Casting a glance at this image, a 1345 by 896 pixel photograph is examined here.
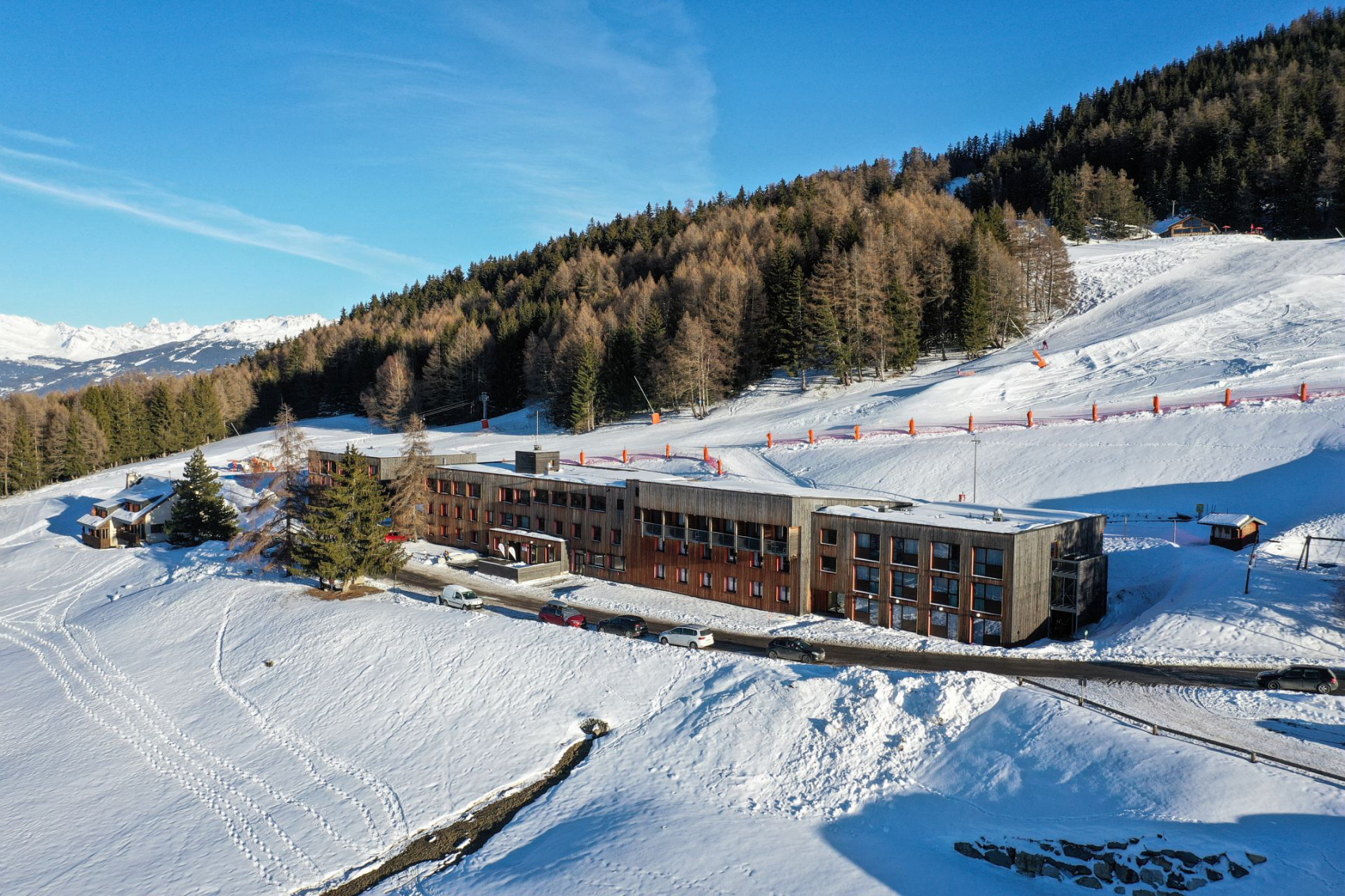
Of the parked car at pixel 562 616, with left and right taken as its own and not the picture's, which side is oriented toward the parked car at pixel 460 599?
back

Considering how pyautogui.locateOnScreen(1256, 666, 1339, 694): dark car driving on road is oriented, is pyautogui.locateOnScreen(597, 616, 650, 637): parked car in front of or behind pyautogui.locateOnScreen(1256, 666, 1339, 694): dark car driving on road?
in front

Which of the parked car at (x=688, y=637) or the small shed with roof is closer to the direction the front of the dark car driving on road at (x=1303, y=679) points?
the parked car

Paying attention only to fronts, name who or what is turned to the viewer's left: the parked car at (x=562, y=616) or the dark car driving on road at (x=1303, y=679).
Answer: the dark car driving on road at (x=1303, y=679)

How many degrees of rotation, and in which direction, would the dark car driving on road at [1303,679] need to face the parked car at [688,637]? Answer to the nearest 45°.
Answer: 0° — it already faces it

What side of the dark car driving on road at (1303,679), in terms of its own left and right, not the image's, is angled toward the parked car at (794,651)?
front

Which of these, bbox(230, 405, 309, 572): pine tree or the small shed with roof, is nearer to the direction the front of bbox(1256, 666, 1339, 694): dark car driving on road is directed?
the pine tree

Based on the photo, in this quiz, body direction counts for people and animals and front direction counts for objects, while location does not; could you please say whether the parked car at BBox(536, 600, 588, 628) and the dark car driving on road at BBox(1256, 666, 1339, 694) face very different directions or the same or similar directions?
very different directions

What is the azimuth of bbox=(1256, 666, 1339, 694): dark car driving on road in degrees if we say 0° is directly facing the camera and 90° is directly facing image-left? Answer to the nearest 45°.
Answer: approximately 90°
